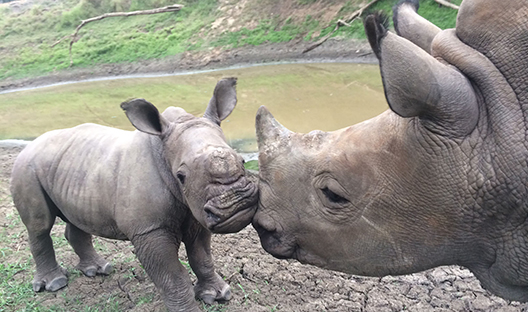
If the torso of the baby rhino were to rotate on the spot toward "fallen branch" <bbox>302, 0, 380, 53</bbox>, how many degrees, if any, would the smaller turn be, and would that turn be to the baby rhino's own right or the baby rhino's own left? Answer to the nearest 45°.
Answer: approximately 90° to the baby rhino's own left

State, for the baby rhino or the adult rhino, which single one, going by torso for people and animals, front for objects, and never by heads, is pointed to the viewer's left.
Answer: the adult rhino

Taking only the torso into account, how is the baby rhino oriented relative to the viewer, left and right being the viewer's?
facing the viewer and to the right of the viewer

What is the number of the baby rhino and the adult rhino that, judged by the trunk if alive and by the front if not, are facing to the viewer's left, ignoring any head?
1

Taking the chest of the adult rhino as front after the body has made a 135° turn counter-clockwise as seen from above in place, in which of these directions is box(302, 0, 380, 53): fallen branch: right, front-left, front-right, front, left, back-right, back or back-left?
back-left

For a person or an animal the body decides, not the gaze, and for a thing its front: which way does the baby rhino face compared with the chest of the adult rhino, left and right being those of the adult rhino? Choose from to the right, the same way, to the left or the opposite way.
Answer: the opposite way

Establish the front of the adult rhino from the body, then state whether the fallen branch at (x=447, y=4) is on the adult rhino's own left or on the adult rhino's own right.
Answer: on the adult rhino's own right

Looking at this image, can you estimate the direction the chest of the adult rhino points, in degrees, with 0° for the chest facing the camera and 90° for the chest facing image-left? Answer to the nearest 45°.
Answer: approximately 90°

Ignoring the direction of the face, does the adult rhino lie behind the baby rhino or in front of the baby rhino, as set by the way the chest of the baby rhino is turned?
in front

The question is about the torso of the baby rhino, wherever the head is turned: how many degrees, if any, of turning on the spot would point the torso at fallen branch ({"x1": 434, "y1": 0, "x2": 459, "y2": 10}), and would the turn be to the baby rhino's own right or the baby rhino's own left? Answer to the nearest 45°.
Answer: approximately 90° to the baby rhino's own left
